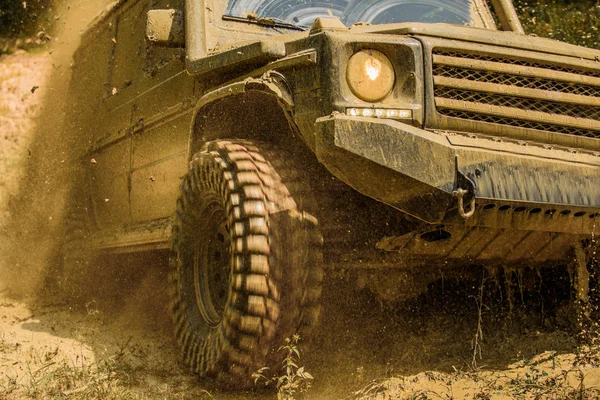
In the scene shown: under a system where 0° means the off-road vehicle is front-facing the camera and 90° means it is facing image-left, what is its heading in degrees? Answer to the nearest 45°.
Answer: approximately 315°
